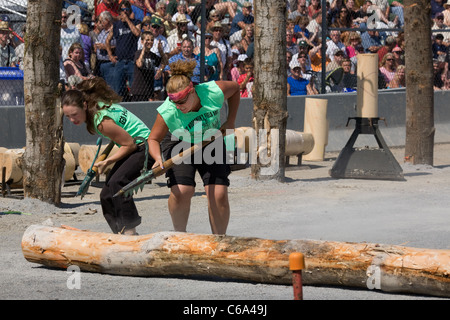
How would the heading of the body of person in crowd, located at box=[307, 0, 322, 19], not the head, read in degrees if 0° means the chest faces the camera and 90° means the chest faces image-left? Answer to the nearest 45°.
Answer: approximately 0°

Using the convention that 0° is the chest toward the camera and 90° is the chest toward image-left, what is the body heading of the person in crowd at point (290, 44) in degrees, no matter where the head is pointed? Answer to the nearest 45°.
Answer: approximately 0°

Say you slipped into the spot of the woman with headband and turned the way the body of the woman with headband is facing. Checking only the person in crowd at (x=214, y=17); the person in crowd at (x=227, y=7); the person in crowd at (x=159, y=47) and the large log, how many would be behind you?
3

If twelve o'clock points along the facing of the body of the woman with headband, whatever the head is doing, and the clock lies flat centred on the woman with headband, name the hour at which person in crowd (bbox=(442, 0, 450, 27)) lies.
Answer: The person in crowd is roughly at 7 o'clock from the woman with headband.

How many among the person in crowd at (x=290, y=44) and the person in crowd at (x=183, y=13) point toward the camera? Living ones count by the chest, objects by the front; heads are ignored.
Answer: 2
